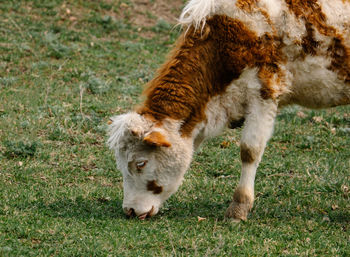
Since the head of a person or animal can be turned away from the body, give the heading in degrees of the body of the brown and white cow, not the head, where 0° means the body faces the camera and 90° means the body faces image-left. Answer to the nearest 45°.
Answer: approximately 90°
